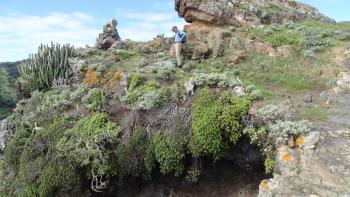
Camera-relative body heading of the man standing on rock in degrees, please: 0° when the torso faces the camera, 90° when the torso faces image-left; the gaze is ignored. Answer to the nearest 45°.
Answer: approximately 90°

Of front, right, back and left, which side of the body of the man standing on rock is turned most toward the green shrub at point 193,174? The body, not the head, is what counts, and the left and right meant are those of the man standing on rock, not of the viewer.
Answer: left

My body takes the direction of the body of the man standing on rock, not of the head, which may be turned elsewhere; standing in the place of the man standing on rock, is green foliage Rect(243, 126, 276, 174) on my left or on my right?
on my left

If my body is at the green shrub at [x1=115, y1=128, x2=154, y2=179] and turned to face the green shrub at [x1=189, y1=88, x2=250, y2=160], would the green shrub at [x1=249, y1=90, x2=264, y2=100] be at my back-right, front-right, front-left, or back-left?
front-left

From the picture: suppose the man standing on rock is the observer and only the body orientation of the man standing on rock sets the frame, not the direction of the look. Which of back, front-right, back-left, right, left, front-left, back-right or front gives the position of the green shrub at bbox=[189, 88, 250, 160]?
left

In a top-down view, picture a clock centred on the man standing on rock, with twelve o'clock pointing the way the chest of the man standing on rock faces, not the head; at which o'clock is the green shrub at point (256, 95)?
The green shrub is roughly at 8 o'clock from the man standing on rock.

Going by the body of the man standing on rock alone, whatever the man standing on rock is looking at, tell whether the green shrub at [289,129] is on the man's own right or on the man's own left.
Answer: on the man's own left

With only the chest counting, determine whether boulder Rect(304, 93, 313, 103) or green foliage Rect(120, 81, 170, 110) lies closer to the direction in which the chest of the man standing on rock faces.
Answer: the green foliage

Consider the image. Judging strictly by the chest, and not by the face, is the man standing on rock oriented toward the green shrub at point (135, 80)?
no

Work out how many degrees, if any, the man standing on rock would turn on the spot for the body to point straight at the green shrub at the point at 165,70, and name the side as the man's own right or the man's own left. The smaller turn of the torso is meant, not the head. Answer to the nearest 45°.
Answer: approximately 90° to the man's own left
